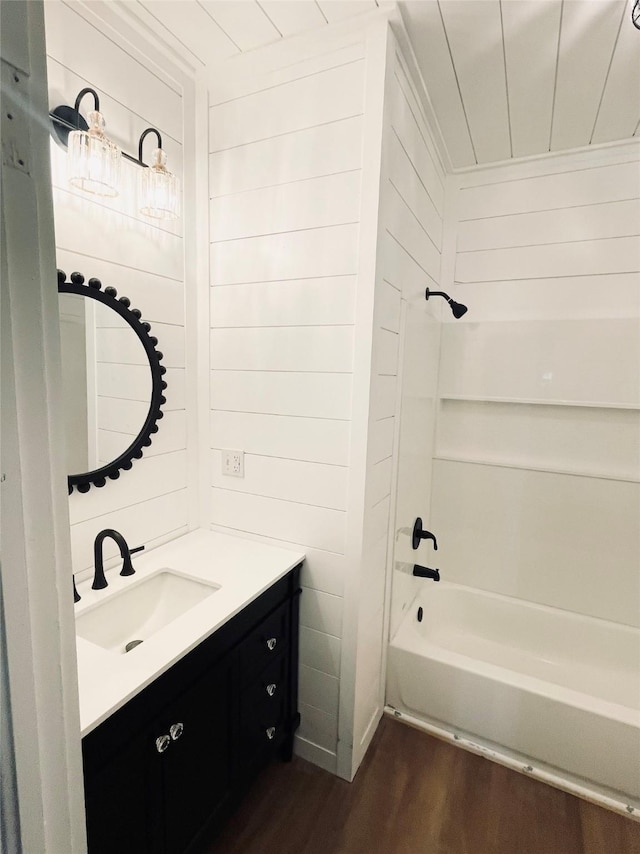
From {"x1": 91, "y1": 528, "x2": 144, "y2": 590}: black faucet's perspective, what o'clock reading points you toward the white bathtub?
The white bathtub is roughly at 11 o'clock from the black faucet.

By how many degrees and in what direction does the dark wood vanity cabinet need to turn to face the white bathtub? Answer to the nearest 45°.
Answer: approximately 45° to its left

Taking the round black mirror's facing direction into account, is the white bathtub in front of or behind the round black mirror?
in front

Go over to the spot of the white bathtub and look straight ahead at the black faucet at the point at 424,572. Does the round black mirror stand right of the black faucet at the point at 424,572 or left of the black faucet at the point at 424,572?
left

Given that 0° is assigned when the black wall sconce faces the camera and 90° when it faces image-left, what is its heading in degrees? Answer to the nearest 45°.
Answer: approximately 315°
